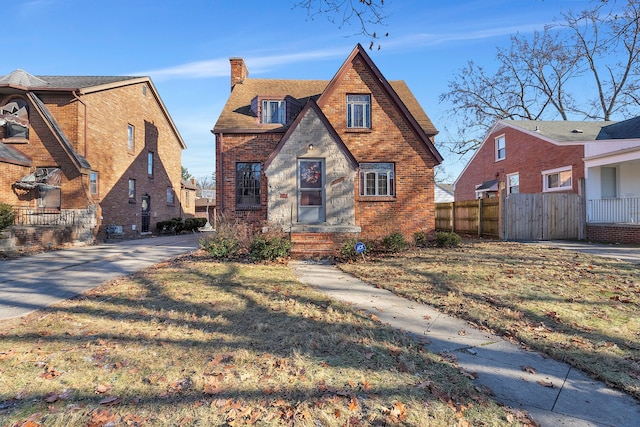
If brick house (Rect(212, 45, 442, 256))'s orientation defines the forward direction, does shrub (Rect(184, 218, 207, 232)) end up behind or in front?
behind

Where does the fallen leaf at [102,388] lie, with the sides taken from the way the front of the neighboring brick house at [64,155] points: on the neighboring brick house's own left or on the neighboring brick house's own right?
on the neighboring brick house's own left

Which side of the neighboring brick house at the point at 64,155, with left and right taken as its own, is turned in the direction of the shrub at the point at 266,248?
left

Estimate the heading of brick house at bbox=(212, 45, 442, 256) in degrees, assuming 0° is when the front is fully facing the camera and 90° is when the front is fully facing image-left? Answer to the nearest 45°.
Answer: approximately 0°

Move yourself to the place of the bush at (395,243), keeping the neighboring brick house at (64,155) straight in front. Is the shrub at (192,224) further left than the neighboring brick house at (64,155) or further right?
right

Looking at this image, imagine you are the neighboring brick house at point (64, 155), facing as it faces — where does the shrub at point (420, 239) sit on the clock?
The shrub is roughly at 9 o'clock from the neighboring brick house.

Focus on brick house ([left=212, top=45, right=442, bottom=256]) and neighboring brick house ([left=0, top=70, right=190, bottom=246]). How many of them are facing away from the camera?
0

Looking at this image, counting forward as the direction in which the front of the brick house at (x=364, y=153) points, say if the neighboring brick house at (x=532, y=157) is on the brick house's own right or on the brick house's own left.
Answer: on the brick house's own left

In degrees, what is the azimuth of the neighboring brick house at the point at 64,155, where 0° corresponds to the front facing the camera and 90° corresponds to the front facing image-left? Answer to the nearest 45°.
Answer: approximately 45°

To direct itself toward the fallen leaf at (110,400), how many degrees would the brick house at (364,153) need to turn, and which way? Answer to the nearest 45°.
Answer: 0° — it already faces it

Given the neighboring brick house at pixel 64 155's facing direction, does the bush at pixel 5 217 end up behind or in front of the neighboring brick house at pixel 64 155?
in front

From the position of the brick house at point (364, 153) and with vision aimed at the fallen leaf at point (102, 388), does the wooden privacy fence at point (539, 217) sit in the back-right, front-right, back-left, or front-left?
back-left

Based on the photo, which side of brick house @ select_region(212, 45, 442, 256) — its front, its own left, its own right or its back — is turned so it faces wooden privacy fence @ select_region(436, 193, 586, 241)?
left

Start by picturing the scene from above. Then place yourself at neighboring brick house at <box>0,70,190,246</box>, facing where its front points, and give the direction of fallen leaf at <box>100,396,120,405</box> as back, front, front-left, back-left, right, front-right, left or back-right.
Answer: front-left

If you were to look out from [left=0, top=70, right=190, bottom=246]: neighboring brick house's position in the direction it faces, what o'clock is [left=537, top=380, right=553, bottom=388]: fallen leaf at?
The fallen leaf is roughly at 10 o'clock from the neighboring brick house.
